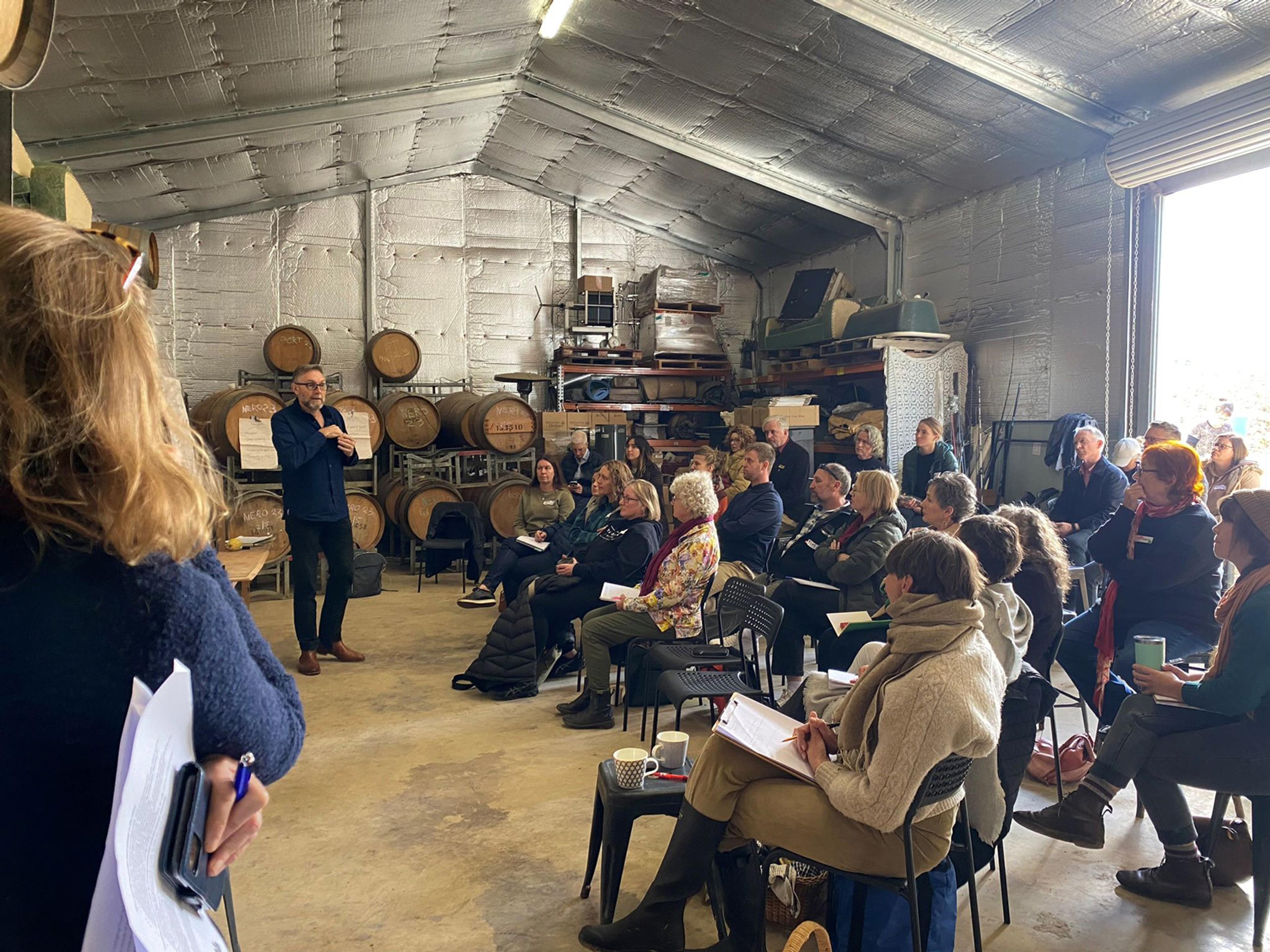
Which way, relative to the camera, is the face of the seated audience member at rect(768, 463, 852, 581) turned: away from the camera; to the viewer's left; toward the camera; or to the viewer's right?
to the viewer's left

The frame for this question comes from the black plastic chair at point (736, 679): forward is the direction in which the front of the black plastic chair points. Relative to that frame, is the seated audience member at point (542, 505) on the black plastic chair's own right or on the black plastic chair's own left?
on the black plastic chair's own right

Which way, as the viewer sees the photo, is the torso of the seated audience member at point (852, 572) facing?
to the viewer's left

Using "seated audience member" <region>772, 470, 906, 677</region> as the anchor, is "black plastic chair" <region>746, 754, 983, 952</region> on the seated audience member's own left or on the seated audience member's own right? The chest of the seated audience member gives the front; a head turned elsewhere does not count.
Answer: on the seated audience member's own left

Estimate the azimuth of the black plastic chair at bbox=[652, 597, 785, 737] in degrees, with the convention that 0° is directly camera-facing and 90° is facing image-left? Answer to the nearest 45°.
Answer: approximately 90°

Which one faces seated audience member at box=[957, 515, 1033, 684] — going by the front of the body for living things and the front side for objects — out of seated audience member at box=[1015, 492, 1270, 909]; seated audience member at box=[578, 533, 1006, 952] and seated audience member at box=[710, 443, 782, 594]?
seated audience member at box=[1015, 492, 1270, 909]

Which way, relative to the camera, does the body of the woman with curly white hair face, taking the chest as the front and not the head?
to the viewer's left

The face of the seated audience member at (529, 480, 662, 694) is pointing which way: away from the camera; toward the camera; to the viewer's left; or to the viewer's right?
to the viewer's left

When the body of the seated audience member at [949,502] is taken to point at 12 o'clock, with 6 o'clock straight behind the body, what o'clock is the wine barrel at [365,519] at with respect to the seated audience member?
The wine barrel is roughly at 1 o'clock from the seated audience member.

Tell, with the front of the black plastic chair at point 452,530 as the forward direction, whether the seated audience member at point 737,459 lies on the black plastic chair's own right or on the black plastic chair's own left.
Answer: on the black plastic chair's own left

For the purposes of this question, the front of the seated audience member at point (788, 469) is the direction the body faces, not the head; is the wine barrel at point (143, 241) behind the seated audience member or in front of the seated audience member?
in front

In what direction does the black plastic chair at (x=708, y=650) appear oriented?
to the viewer's left

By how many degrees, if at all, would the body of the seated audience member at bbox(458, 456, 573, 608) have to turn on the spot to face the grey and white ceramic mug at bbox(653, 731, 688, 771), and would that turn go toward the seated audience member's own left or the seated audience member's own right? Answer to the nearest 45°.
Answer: approximately 45° to the seated audience member's own left

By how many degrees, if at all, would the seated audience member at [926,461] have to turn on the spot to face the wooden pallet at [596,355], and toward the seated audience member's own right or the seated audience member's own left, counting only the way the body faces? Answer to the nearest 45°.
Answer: approximately 90° to the seated audience member's own right
